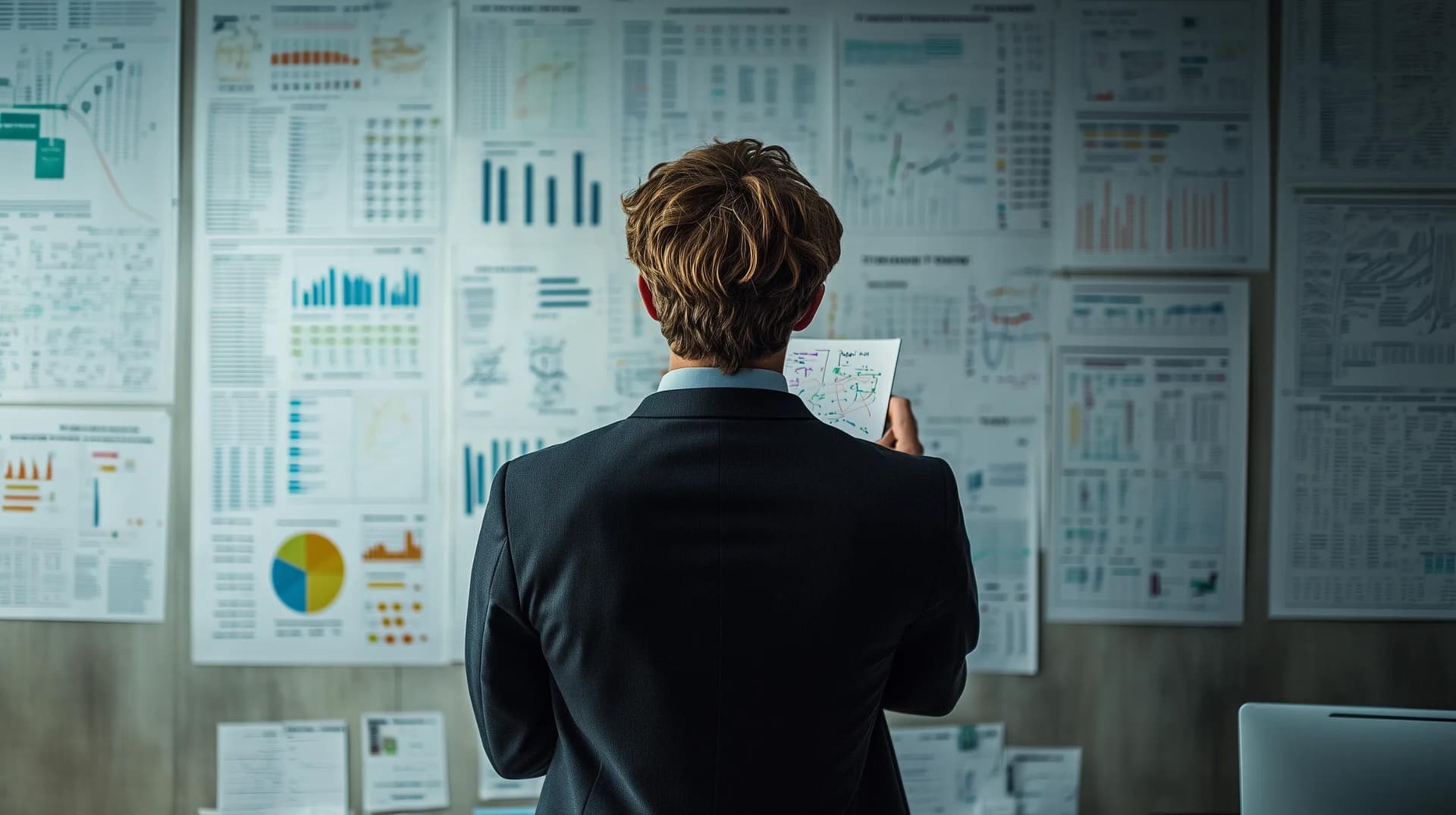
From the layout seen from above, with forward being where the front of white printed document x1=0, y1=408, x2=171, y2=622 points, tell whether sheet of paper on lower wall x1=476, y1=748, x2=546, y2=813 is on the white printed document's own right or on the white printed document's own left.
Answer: on the white printed document's own left

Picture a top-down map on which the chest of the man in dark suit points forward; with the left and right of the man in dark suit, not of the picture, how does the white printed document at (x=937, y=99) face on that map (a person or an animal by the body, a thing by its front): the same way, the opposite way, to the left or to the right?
the opposite way

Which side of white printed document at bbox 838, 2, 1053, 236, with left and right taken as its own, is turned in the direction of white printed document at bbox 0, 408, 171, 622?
right

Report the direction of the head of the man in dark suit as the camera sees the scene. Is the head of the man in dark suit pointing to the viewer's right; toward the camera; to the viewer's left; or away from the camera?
away from the camera

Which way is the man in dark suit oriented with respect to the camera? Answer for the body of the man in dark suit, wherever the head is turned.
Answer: away from the camera

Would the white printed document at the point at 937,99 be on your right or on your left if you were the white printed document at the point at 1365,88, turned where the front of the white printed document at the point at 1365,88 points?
on your right

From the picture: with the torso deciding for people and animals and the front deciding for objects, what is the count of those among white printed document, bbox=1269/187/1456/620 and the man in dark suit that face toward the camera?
1

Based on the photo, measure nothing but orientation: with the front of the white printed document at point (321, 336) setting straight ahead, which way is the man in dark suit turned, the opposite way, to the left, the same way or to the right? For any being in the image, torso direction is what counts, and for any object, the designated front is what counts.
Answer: the opposite way

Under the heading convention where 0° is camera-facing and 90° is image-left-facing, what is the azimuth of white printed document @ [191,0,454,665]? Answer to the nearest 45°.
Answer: approximately 0°
